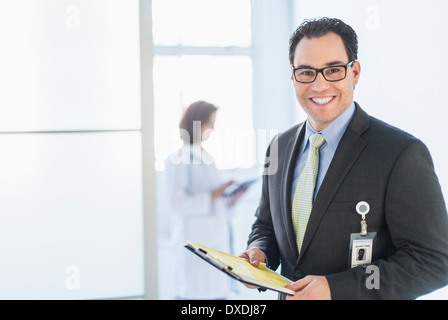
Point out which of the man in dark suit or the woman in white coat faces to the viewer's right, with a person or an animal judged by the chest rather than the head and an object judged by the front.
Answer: the woman in white coat

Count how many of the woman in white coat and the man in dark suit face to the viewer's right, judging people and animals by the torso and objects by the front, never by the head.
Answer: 1

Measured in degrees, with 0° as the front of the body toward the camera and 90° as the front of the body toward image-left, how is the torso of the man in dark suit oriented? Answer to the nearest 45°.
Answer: approximately 45°

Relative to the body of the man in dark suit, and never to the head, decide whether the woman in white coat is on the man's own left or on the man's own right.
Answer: on the man's own right

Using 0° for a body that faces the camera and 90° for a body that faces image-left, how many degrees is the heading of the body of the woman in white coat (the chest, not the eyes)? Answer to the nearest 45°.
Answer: approximately 270°

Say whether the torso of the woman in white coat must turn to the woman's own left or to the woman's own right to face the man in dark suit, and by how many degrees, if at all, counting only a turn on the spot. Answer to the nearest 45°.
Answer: approximately 90° to the woman's own right
